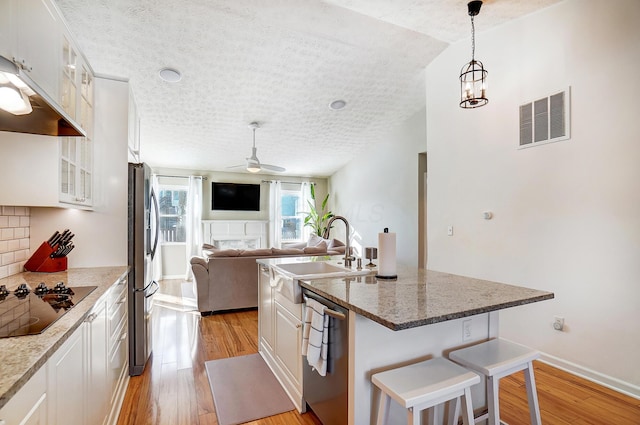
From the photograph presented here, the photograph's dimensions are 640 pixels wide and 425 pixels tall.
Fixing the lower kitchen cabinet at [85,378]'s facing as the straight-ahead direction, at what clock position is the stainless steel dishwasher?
The stainless steel dishwasher is roughly at 1 o'clock from the lower kitchen cabinet.

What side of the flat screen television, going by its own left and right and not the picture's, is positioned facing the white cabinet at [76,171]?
front

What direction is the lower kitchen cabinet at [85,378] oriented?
to the viewer's right

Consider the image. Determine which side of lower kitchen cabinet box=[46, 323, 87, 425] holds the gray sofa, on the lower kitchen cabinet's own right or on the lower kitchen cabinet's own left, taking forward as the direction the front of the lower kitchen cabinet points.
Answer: on the lower kitchen cabinet's own left

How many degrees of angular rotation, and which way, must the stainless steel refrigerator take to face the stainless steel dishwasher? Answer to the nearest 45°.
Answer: approximately 45° to its right

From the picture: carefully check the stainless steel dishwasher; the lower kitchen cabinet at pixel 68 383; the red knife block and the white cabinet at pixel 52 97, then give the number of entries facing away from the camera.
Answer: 0

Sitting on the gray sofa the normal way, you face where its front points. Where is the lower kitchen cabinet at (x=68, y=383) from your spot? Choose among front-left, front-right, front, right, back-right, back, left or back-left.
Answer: back

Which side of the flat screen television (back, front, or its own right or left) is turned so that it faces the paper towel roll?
front

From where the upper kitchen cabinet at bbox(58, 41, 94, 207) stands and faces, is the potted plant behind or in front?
in front

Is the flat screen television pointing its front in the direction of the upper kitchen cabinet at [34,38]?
yes

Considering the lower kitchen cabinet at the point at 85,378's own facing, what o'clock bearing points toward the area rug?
The area rug is roughly at 11 o'clock from the lower kitchen cabinet.

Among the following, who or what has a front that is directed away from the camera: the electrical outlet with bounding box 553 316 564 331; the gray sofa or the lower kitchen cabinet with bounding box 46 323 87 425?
the gray sofa

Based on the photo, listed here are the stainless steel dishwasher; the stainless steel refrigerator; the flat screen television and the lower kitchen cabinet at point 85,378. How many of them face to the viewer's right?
2

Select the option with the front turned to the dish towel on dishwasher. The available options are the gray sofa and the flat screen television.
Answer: the flat screen television

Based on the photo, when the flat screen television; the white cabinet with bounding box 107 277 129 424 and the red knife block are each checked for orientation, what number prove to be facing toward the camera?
1

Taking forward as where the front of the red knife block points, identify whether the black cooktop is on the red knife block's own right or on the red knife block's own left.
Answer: on the red knife block's own right

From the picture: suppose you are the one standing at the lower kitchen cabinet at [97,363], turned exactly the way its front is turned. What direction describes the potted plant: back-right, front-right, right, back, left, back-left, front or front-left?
front-left

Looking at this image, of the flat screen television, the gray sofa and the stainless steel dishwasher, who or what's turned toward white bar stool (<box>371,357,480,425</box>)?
the flat screen television

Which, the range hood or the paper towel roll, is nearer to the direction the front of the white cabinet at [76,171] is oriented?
the paper towel roll
